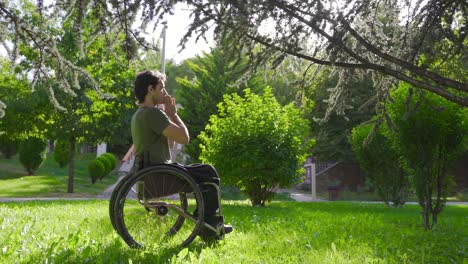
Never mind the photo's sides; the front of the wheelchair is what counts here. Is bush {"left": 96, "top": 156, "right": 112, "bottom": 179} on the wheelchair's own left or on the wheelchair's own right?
on the wheelchair's own left

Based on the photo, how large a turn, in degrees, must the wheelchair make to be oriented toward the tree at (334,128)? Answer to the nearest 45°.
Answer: approximately 45° to its left

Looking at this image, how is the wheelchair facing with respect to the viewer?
to the viewer's right

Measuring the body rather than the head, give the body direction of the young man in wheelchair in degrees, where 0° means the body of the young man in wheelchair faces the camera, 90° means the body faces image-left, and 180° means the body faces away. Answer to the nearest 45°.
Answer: approximately 270°

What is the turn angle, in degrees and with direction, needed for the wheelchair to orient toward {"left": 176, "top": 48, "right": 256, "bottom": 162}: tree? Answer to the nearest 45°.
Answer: approximately 90° to its left

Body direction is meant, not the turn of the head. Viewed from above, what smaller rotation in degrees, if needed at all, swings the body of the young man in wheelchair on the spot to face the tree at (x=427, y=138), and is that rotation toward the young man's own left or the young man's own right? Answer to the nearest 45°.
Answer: approximately 45° to the young man's own left

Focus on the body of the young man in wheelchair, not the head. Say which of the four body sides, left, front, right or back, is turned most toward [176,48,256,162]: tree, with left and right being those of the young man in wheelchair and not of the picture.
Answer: left

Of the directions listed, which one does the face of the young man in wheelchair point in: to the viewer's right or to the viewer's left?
to the viewer's right

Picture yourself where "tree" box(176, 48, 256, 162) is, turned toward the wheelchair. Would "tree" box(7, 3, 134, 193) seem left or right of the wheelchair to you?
right

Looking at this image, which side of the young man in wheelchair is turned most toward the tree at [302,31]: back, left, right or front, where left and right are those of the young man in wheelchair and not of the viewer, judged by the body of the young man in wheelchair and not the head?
front

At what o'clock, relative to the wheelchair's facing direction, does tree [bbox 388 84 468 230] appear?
The tree is roughly at 11 o'clock from the wheelchair.
